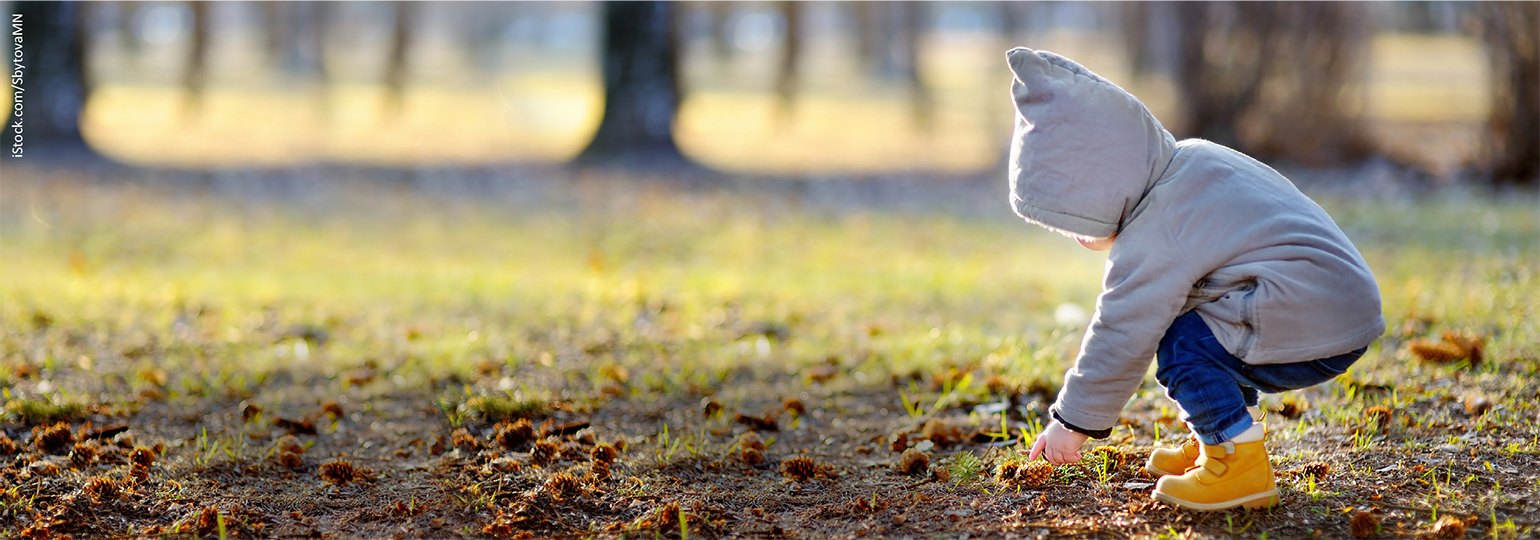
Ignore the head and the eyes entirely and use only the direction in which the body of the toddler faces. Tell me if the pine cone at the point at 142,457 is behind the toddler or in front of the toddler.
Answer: in front

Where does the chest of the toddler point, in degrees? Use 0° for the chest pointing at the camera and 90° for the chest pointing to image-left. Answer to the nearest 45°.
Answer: approximately 90°

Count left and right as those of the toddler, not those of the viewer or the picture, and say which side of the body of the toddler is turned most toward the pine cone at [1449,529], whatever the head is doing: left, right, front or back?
back

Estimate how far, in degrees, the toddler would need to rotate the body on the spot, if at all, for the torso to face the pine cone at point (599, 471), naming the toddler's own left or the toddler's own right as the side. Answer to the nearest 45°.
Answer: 0° — they already face it

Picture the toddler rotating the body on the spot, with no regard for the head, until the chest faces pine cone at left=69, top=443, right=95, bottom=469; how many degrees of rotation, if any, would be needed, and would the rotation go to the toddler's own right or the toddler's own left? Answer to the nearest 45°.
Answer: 0° — they already face it

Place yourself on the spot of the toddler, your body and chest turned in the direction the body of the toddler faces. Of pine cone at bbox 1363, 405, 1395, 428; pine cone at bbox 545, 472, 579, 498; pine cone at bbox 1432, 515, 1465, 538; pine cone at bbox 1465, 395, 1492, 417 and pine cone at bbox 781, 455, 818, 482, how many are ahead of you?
2

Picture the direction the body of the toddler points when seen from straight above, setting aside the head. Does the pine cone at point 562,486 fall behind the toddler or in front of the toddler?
in front

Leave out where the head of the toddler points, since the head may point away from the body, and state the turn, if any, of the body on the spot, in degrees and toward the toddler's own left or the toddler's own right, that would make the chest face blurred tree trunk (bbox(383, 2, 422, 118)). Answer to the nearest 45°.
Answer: approximately 45° to the toddler's own right

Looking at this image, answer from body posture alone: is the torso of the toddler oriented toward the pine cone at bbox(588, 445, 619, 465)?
yes

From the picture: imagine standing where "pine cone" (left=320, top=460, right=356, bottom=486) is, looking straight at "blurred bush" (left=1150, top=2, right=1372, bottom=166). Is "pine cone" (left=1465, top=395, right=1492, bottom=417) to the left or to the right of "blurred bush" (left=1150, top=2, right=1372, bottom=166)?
right

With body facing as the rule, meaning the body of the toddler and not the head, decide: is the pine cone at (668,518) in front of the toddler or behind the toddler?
in front

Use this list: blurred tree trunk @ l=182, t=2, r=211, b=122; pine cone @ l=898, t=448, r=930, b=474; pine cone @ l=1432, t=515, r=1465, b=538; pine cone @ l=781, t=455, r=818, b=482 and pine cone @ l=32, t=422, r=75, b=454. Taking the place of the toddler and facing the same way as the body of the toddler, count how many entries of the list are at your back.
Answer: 1

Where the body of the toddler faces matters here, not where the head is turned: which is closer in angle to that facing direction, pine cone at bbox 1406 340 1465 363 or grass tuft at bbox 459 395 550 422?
the grass tuft

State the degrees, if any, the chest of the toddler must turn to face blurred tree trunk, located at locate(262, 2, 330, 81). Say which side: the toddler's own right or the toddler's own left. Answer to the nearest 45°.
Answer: approximately 45° to the toddler's own right
